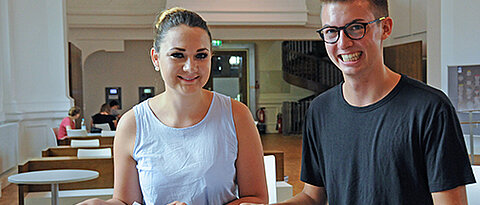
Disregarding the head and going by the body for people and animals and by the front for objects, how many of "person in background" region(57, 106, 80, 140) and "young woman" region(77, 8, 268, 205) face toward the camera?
1

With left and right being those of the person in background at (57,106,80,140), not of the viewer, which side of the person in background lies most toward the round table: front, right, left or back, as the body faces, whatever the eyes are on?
right

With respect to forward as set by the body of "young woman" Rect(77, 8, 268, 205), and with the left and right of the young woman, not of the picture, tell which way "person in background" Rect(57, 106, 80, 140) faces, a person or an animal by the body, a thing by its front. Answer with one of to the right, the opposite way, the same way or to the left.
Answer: to the left

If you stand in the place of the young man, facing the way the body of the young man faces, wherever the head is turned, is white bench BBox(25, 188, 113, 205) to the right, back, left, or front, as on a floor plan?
right

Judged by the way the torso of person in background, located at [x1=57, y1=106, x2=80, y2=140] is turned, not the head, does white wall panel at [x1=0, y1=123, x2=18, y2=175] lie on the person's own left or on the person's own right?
on the person's own right

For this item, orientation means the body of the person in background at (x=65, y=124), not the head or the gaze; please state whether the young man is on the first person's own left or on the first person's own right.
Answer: on the first person's own right

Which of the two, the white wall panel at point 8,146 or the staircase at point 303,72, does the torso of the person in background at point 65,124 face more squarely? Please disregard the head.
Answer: the staircase

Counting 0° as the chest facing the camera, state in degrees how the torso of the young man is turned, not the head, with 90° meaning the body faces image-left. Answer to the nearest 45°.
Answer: approximately 45°

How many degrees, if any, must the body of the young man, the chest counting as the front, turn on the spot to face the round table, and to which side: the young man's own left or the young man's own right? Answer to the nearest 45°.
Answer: approximately 90° to the young man's own right

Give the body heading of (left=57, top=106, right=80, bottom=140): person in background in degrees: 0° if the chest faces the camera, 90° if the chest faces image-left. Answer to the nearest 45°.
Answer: approximately 270°
